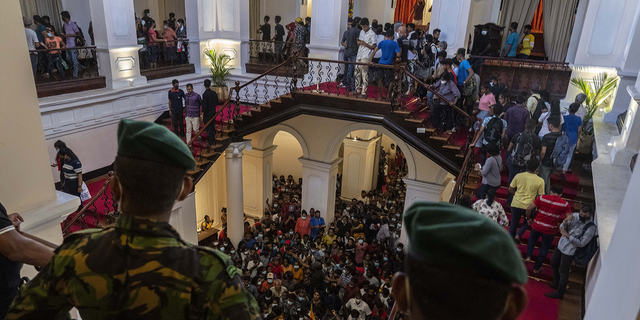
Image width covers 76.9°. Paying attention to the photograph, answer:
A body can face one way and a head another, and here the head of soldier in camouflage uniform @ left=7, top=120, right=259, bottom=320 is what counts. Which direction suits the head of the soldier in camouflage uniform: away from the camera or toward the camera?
away from the camera

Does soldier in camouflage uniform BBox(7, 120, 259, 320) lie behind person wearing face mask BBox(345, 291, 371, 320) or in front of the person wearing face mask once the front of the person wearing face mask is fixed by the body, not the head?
in front

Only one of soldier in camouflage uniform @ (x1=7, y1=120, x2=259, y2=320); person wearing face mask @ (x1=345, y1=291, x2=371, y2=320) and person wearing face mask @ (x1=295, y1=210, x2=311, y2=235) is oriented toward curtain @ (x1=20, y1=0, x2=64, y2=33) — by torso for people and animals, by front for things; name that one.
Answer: the soldier in camouflage uniform

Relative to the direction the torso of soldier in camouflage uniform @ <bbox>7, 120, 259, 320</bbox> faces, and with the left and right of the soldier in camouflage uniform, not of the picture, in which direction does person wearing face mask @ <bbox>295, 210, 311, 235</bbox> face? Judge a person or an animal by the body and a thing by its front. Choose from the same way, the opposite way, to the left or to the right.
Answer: the opposite way

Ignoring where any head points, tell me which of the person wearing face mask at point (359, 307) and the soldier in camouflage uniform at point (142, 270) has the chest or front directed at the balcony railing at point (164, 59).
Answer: the soldier in camouflage uniform

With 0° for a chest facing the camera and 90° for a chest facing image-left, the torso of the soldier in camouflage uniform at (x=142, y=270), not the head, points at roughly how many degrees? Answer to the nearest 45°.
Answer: approximately 180°

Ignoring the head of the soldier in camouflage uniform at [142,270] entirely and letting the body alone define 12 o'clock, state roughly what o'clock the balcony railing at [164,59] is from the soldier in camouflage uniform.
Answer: The balcony railing is roughly at 12 o'clock from the soldier in camouflage uniform.

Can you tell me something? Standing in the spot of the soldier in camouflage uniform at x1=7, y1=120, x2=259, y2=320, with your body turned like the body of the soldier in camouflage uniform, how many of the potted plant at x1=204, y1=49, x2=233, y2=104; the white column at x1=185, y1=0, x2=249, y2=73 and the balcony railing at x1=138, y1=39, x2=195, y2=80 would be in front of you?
3

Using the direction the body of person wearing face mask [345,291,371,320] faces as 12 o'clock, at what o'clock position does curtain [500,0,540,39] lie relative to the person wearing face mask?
The curtain is roughly at 7 o'clock from the person wearing face mask.

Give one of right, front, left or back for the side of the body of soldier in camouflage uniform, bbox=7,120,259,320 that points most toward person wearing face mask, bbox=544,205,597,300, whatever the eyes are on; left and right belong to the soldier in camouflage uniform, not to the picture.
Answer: right

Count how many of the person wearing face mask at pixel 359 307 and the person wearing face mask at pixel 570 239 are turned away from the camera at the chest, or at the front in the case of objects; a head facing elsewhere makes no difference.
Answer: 0

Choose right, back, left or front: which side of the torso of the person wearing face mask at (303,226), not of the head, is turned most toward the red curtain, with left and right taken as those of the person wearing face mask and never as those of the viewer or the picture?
back
